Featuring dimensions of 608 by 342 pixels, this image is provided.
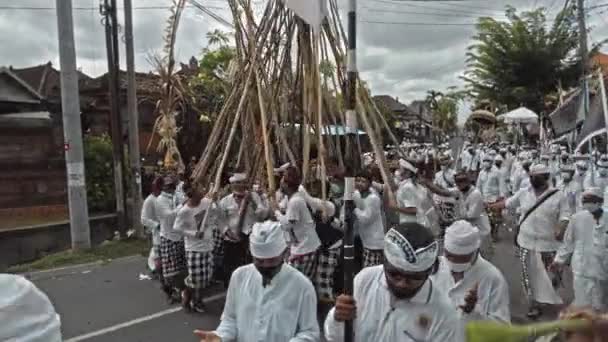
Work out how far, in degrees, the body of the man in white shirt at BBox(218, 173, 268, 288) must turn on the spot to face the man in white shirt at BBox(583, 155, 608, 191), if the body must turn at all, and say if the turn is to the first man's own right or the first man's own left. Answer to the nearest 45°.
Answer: approximately 90° to the first man's own left

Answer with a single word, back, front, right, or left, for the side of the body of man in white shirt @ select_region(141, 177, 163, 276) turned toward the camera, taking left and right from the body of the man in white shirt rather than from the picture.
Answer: right

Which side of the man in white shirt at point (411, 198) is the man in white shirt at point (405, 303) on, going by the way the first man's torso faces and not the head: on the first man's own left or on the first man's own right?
on the first man's own left

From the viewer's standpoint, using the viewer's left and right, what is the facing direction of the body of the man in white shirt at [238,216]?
facing the viewer
